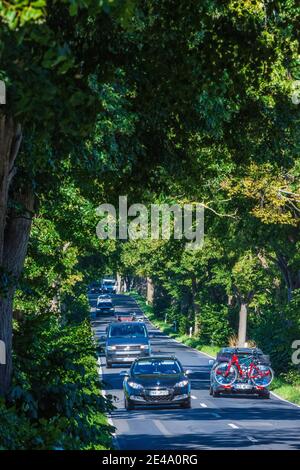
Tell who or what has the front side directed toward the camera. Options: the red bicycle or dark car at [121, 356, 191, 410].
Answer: the dark car

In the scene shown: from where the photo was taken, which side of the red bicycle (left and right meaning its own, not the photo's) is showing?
left

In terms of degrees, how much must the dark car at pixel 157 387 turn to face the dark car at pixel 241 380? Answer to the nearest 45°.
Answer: approximately 135° to its left

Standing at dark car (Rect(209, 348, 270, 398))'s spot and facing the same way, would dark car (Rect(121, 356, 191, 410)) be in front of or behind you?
behind

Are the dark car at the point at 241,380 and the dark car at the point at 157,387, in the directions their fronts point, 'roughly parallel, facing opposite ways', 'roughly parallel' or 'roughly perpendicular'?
roughly parallel, facing opposite ways

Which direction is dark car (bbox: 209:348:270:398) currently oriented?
away from the camera

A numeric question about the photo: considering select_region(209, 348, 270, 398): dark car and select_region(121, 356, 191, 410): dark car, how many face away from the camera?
1

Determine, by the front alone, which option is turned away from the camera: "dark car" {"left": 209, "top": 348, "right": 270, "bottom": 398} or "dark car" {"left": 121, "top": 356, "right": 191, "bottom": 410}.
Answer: "dark car" {"left": 209, "top": 348, "right": 270, "bottom": 398}

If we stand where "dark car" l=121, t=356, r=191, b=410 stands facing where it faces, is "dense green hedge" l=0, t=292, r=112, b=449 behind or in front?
in front

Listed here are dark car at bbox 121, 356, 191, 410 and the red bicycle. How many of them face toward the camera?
1

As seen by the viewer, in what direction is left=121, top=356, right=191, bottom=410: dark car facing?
toward the camera
